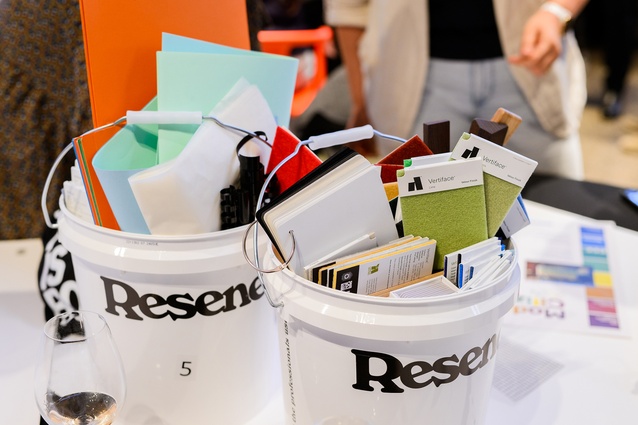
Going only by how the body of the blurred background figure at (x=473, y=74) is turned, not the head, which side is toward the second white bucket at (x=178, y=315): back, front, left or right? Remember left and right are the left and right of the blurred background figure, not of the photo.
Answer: front

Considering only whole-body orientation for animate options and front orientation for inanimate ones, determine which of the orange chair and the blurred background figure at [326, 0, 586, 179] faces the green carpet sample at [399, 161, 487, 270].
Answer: the blurred background figure

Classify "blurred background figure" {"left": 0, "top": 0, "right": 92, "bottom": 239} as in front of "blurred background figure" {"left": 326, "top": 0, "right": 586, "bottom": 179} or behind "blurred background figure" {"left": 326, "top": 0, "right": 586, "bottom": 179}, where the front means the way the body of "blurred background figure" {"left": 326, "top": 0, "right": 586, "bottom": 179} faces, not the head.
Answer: in front

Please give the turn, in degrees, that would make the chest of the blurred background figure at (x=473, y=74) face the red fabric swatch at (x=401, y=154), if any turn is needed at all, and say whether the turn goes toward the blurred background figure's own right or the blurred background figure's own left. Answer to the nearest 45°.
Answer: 0° — they already face it

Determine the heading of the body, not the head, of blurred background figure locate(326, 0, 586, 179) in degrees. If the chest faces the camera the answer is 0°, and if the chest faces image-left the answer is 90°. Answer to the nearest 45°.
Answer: approximately 0°
